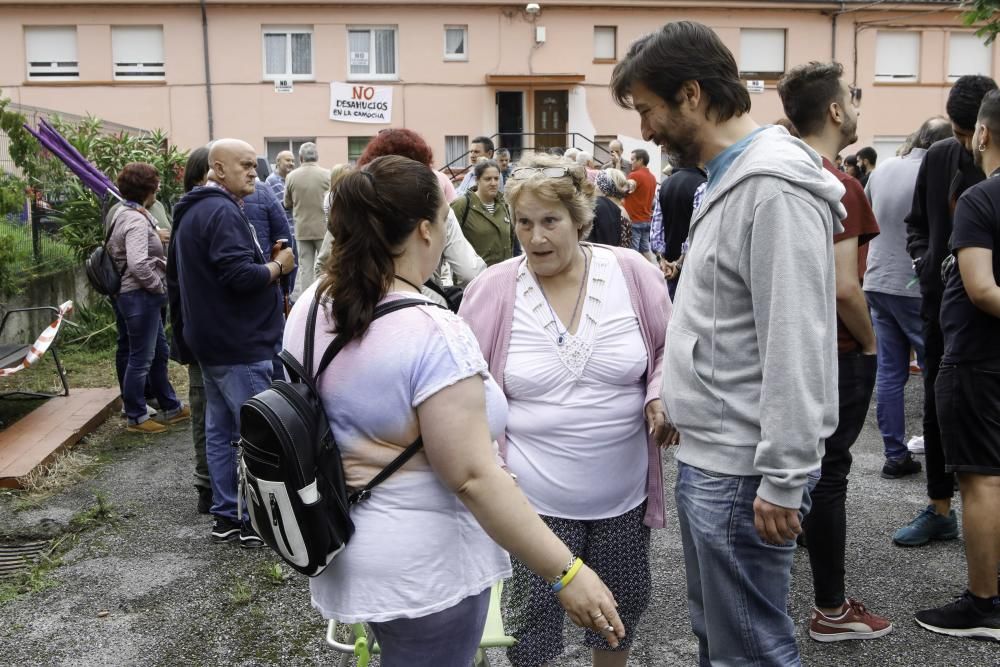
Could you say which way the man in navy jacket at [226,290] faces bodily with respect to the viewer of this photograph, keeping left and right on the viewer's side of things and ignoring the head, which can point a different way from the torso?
facing to the right of the viewer

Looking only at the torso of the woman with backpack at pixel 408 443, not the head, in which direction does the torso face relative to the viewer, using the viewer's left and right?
facing away from the viewer and to the right of the viewer

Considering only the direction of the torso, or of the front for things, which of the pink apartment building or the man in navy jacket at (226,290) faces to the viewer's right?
the man in navy jacket

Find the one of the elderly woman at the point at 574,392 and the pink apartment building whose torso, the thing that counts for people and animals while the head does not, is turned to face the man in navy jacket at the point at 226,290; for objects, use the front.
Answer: the pink apartment building

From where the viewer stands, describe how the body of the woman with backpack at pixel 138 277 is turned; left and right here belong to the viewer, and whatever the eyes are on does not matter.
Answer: facing to the right of the viewer

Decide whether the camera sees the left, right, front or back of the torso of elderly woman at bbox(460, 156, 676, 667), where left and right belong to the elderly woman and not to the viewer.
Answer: front

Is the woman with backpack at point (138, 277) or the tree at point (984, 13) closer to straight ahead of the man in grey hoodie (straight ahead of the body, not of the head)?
the woman with backpack

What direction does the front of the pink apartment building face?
toward the camera

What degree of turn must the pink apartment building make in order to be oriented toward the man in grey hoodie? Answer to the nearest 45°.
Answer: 0° — it already faces them

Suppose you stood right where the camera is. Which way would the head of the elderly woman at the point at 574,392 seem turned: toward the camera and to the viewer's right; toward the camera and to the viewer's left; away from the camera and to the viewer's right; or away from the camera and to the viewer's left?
toward the camera and to the viewer's left

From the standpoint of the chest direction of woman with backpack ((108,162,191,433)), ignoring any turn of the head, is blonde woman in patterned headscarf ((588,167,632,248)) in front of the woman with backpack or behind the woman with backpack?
in front

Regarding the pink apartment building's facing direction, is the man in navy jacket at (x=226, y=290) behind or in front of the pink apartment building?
in front

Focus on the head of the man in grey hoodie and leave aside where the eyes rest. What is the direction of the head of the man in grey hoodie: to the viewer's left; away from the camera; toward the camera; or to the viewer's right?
to the viewer's left
